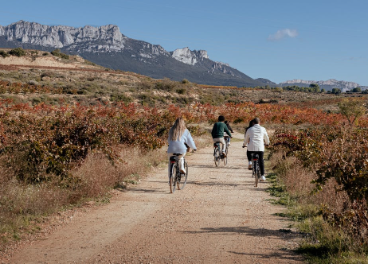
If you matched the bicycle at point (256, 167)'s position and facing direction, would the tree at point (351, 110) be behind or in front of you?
in front

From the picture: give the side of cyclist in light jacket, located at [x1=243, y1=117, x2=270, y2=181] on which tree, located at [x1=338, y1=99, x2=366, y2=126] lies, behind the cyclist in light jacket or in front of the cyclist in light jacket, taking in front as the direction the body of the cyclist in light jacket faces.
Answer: in front

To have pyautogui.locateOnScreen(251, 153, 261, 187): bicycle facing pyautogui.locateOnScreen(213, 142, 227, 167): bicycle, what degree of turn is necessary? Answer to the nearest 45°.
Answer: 0° — it already faces it

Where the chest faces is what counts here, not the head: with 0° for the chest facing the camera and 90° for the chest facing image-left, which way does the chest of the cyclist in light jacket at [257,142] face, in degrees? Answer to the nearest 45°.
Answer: approximately 180°

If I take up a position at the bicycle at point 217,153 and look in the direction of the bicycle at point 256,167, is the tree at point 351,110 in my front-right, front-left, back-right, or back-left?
back-left

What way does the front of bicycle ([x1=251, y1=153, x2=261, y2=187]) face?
away from the camera

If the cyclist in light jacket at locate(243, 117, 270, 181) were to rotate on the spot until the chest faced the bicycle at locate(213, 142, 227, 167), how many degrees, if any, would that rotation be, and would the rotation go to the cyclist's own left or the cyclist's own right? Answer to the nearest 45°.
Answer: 0° — they already face it
